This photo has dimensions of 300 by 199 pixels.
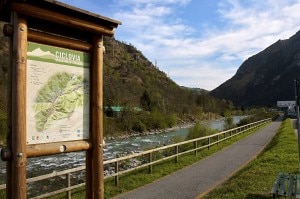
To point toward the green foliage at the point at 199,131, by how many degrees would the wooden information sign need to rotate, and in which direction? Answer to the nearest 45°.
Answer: approximately 90° to its left

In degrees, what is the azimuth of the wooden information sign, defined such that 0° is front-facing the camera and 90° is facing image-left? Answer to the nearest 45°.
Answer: approximately 315°

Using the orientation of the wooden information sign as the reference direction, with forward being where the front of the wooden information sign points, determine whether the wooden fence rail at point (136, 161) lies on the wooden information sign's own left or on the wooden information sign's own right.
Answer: on the wooden information sign's own left
